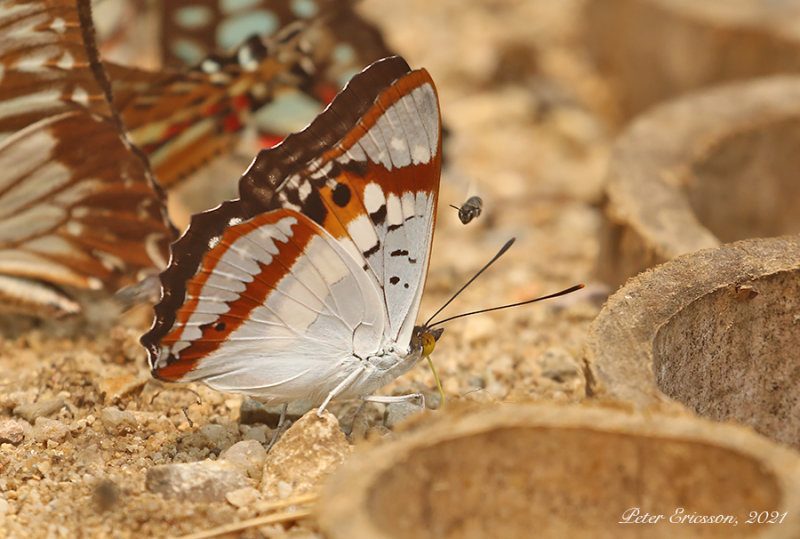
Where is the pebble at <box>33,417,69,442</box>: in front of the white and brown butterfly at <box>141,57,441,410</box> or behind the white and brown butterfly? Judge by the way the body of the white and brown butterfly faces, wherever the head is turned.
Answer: behind

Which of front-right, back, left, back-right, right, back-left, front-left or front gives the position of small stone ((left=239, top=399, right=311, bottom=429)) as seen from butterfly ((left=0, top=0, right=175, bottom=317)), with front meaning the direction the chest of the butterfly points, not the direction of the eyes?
back-left

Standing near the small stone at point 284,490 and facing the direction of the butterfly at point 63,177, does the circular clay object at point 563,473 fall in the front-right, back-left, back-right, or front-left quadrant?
back-right

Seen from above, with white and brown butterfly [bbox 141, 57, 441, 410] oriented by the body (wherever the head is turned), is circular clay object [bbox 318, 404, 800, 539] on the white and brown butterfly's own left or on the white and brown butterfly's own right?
on the white and brown butterfly's own right

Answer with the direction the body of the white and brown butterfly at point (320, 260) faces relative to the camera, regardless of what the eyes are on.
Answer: to the viewer's right

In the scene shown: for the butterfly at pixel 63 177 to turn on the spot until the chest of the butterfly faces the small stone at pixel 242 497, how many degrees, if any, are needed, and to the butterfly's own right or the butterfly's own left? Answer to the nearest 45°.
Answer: approximately 90° to the butterfly's own left

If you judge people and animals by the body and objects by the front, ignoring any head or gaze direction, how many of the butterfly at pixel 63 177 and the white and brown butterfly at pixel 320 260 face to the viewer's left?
1

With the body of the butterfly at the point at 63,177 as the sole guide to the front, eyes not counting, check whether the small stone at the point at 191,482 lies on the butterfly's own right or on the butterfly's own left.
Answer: on the butterfly's own left

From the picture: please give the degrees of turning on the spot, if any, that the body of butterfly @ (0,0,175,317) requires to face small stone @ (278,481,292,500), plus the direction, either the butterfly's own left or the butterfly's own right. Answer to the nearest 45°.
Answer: approximately 90° to the butterfly's own left

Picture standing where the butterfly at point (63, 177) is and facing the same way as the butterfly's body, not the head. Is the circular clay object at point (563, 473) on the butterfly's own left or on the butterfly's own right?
on the butterfly's own left

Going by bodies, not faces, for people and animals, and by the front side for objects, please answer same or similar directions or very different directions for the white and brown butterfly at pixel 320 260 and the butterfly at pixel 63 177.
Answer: very different directions

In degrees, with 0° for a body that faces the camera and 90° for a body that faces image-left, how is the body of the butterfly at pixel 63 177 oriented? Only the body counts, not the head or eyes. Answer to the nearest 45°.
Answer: approximately 90°
